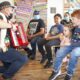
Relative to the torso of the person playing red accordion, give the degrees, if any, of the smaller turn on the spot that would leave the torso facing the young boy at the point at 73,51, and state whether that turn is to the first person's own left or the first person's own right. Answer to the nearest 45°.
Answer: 0° — they already face them

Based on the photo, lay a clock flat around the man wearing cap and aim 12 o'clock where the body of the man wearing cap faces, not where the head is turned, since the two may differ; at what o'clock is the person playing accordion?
The person playing accordion is roughly at 11 o'clock from the man wearing cap.

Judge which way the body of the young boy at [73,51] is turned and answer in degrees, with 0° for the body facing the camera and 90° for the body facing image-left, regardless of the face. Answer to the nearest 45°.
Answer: approximately 45°

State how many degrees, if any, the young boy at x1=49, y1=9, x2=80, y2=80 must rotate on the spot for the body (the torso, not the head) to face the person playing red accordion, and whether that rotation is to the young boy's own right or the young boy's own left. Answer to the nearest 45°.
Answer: approximately 45° to the young boy's own right
